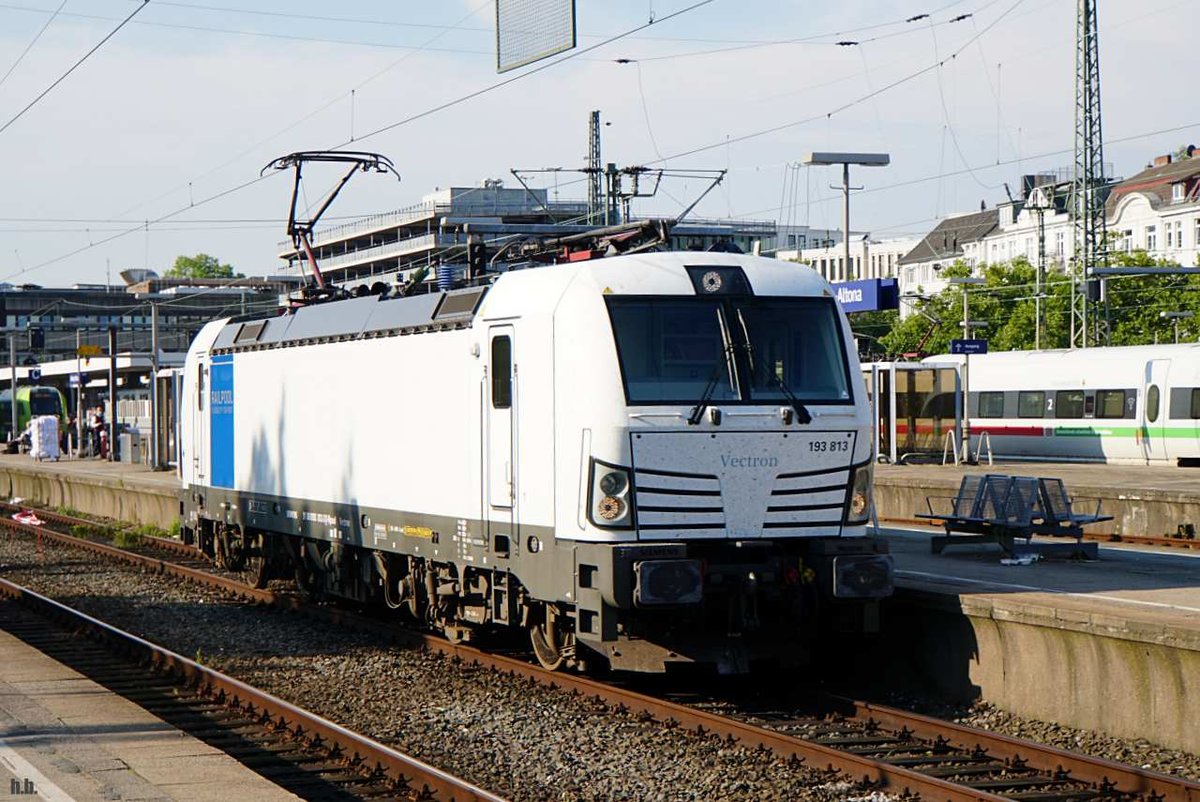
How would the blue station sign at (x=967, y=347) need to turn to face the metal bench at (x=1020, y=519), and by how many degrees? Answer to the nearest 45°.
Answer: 0° — it already faces it

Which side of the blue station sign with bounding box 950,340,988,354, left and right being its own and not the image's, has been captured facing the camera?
front

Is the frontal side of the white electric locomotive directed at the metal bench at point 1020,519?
no

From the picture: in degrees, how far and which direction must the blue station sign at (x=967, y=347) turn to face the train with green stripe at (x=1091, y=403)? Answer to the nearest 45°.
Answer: approximately 135° to its left

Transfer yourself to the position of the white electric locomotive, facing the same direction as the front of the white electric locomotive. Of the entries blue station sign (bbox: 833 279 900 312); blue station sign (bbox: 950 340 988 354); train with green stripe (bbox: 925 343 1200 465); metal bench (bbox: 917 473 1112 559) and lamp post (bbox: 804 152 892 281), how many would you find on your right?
0

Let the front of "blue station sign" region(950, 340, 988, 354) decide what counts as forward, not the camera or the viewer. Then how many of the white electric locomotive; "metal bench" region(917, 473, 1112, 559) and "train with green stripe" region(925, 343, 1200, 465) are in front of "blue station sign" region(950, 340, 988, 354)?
2

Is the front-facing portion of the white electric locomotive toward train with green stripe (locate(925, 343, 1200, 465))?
no

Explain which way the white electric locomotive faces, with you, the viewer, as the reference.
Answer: facing the viewer and to the right of the viewer

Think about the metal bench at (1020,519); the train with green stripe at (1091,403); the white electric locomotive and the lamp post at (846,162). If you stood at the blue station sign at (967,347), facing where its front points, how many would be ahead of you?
2

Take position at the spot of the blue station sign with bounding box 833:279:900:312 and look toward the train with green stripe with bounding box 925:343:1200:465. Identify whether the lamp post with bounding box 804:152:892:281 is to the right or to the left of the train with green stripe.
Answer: left

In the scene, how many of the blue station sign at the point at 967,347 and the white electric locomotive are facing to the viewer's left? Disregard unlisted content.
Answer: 0

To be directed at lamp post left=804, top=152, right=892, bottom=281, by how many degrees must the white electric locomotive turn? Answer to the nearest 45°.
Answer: approximately 135° to its left

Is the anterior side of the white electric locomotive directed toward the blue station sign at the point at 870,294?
no

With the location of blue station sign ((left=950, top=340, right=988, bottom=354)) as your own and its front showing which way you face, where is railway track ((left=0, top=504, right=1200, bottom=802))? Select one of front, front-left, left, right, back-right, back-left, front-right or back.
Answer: front

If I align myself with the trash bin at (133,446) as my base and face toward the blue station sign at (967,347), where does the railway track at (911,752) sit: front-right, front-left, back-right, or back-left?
front-right

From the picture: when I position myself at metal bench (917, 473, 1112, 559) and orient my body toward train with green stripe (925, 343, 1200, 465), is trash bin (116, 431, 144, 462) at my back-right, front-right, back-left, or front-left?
front-left

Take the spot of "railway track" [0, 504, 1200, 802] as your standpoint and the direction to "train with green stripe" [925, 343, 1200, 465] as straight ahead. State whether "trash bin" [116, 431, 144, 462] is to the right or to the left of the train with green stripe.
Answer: left
